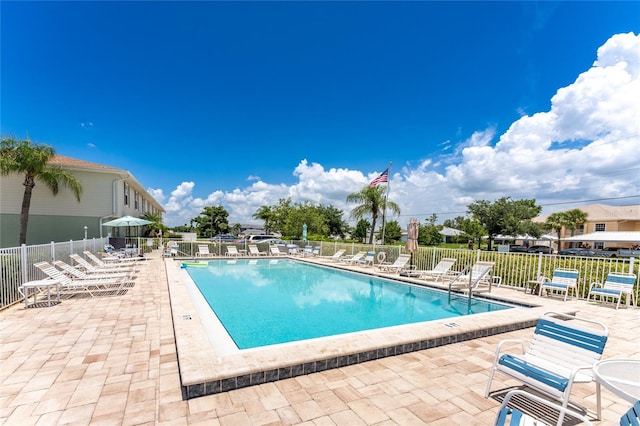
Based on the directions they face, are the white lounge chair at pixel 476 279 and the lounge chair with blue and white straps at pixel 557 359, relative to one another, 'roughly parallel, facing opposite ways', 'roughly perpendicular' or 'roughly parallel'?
roughly parallel

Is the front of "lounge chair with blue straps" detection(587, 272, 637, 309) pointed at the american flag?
no

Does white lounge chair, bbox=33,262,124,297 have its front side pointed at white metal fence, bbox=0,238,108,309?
no

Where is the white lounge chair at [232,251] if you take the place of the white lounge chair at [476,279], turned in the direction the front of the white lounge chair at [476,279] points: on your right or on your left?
on your right

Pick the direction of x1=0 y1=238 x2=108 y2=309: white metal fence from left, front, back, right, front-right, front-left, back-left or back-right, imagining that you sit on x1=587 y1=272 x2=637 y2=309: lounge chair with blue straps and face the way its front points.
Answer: front

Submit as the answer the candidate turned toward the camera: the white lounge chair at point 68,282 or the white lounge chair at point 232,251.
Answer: the white lounge chair at point 232,251

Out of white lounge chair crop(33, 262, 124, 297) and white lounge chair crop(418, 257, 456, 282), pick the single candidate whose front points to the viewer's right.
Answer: white lounge chair crop(33, 262, 124, 297)

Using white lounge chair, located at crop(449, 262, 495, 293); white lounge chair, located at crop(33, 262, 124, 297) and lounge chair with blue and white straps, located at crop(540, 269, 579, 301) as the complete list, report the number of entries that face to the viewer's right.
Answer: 1

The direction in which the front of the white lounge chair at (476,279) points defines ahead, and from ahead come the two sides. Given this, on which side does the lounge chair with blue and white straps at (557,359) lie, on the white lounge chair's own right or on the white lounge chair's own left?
on the white lounge chair's own left

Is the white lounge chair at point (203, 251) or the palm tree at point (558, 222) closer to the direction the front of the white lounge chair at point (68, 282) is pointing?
the palm tree

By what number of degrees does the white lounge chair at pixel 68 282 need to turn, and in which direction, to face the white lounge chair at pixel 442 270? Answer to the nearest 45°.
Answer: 0° — it already faces it

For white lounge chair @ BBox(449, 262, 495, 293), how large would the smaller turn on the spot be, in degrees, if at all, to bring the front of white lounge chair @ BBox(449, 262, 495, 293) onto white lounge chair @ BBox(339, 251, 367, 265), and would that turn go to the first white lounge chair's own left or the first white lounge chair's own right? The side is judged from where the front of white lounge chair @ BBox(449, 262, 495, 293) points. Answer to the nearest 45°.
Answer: approximately 90° to the first white lounge chair's own right

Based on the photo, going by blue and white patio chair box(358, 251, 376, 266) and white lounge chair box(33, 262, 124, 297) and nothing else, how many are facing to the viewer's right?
1

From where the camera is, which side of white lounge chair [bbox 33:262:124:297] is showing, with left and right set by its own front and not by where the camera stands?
right

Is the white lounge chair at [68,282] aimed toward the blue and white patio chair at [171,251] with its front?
no

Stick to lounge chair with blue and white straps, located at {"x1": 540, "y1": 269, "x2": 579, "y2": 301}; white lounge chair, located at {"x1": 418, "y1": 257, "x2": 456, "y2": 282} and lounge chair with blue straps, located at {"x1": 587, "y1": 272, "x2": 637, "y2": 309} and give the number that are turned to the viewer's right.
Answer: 0
